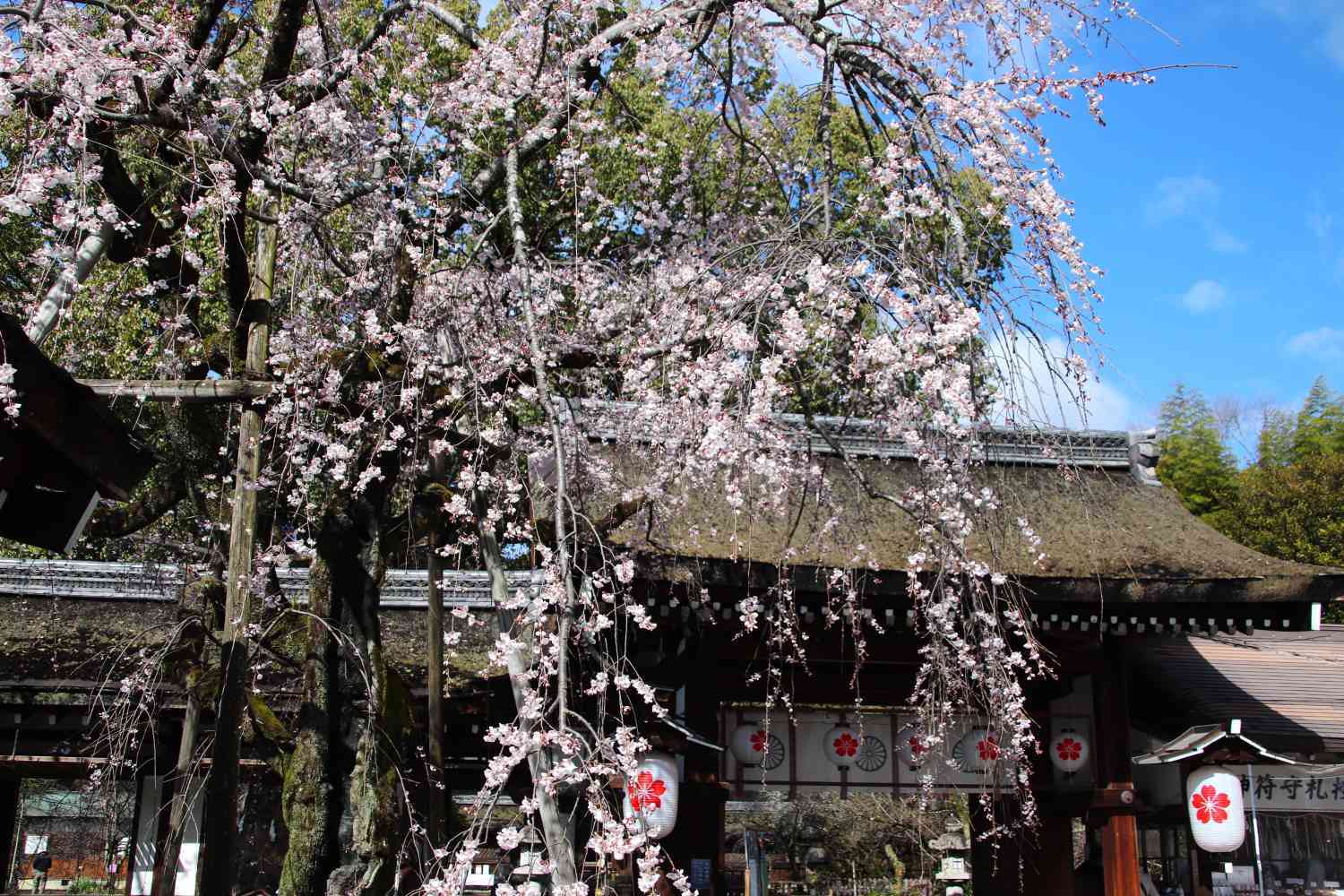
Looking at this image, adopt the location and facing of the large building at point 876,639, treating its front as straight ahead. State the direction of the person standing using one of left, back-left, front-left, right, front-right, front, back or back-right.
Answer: back-right

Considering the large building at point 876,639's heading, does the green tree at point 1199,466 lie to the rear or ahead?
to the rear

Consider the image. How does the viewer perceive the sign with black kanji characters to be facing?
facing the viewer

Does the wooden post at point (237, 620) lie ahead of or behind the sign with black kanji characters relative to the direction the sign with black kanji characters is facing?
ahead

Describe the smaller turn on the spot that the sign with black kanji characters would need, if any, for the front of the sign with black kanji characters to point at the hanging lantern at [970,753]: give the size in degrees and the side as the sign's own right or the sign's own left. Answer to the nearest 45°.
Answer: approximately 45° to the sign's own right

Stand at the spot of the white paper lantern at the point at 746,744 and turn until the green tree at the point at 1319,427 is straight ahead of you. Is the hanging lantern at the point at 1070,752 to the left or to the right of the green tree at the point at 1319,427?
right

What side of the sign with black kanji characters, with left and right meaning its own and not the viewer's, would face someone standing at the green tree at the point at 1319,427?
back

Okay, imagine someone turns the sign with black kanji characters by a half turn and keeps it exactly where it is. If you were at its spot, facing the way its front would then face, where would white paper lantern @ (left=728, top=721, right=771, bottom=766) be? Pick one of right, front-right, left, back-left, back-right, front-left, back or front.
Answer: back-left

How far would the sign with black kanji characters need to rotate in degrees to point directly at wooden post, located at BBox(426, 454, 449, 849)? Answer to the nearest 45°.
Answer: approximately 45° to its right

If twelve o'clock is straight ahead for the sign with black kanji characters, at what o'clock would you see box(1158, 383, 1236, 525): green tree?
The green tree is roughly at 6 o'clock from the sign with black kanji characters.

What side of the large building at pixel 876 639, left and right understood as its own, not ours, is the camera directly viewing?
front

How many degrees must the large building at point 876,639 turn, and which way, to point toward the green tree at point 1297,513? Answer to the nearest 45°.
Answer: approximately 135° to its left

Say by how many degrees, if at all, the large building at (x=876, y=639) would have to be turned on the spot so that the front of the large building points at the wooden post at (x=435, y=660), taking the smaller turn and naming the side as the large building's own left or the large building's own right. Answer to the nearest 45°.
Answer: approximately 45° to the large building's own right

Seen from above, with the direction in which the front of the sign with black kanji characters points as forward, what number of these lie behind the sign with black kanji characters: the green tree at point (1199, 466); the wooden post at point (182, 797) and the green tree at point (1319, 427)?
2
